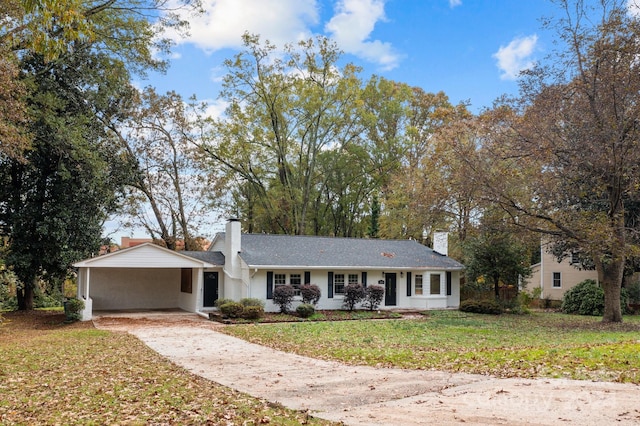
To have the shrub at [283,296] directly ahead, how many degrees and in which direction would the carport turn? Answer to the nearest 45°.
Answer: approximately 45° to its left

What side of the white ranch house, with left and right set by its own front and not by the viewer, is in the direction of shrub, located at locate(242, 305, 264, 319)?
front

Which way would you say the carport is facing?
toward the camera

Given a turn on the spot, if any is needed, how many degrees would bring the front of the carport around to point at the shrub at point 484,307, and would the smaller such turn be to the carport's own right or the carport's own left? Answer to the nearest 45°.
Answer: approximately 90° to the carport's own left

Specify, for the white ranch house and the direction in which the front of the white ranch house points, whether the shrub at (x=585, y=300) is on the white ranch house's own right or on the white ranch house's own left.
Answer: on the white ranch house's own left
